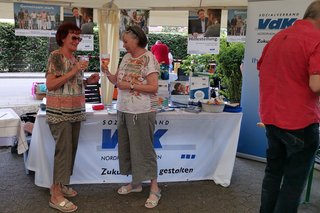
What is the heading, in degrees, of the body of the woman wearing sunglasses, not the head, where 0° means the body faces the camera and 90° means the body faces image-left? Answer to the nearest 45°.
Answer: approximately 315°

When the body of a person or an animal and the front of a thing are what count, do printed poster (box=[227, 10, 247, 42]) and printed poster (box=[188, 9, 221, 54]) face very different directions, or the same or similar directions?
same or similar directions

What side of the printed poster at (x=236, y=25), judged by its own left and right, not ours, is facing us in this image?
front

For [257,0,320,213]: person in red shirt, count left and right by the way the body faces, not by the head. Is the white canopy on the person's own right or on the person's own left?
on the person's own left

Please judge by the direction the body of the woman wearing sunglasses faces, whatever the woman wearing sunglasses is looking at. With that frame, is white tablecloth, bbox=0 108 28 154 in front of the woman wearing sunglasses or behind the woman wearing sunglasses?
behind

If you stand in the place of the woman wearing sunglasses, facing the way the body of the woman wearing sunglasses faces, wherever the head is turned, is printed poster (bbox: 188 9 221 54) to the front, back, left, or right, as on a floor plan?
left

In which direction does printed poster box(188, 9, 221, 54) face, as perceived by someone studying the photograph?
facing the viewer

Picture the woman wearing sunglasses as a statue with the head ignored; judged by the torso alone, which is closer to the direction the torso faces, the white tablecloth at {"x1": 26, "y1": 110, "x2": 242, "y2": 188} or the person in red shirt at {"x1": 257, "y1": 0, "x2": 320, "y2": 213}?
the person in red shirt

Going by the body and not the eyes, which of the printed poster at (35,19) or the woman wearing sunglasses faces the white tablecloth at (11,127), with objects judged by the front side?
the printed poster

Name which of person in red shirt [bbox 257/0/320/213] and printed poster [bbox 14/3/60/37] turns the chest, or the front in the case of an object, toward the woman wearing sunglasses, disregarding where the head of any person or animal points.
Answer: the printed poster

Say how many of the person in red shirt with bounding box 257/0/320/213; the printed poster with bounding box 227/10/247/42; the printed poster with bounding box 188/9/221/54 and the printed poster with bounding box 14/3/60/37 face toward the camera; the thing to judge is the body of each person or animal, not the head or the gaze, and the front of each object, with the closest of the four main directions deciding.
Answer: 3

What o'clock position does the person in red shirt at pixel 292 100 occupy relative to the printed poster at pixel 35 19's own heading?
The person in red shirt is roughly at 11 o'clock from the printed poster.

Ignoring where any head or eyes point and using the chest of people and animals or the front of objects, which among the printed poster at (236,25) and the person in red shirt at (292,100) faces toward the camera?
the printed poster

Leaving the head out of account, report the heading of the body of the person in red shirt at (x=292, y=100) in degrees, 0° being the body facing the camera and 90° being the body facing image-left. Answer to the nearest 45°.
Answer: approximately 225°
